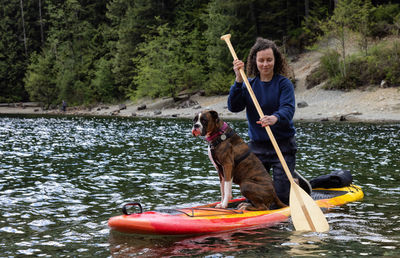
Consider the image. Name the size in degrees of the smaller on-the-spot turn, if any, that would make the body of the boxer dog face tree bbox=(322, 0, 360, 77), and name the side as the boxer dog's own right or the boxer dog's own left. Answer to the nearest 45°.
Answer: approximately 90° to the boxer dog's own right

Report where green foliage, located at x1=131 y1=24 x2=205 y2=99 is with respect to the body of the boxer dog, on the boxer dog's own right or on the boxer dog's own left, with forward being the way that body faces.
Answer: on the boxer dog's own right

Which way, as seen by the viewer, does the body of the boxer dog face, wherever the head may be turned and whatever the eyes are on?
to the viewer's left

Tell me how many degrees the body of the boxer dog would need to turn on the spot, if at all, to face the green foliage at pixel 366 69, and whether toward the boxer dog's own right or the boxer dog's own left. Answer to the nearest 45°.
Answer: approximately 90° to the boxer dog's own right

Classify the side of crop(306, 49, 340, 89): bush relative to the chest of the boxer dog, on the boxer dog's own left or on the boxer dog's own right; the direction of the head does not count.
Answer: on the boxer dog's own right

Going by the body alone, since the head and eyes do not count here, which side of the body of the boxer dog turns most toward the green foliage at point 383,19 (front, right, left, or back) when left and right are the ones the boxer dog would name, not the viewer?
right
